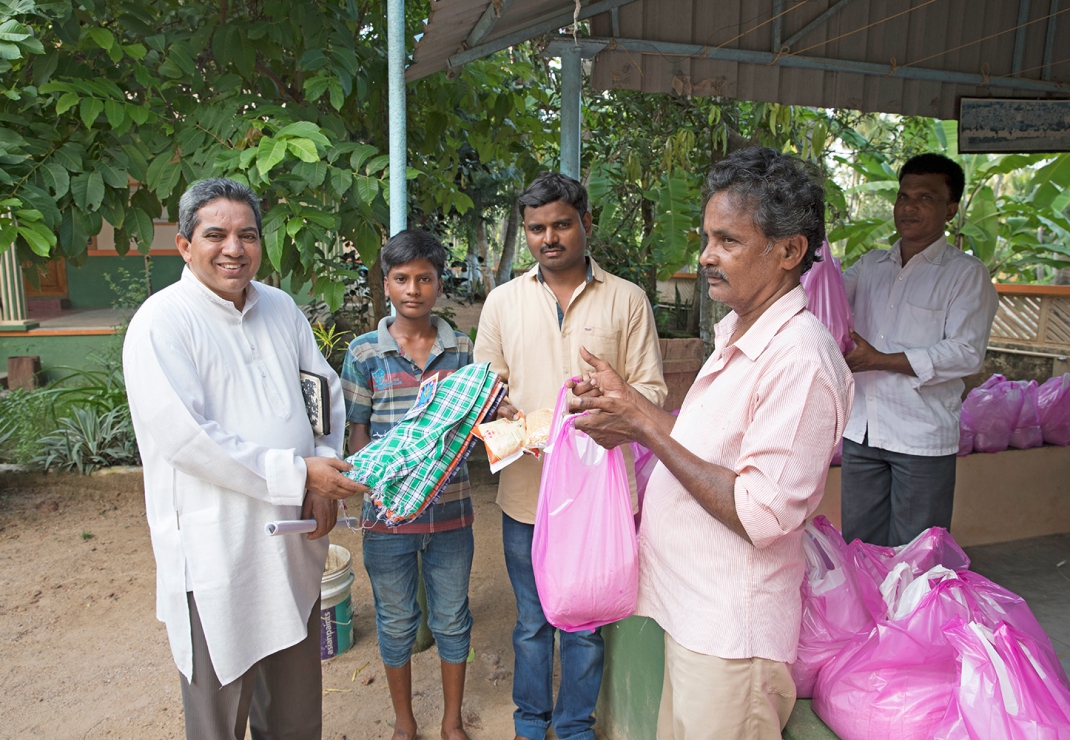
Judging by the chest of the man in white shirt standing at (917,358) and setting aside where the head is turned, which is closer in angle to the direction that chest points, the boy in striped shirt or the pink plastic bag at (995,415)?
the boy in striped shirt

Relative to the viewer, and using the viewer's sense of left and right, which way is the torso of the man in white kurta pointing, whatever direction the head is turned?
facing the viewer and to the right of the viewer

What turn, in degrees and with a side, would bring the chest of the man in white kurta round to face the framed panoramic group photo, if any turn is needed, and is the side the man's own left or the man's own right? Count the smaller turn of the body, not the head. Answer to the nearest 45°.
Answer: approximately 45° to the man's own left

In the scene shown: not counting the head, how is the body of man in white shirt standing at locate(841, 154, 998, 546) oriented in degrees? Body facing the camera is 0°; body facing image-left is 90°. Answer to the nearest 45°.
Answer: approximately 45°

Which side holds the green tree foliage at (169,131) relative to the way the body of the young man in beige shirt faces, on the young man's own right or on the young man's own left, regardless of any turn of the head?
on the young man's own right

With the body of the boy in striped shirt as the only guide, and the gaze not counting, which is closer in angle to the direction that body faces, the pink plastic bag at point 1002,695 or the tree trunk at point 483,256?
the pink plastic bag

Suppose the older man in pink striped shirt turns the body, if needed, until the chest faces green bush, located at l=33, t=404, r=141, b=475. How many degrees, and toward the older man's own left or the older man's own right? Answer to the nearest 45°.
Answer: approximately 45° to the older man's own right

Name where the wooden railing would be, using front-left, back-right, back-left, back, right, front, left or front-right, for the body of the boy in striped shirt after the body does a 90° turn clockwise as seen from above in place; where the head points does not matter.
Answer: back-right

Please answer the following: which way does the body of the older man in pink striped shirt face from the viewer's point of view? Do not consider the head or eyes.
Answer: to the viewer's left

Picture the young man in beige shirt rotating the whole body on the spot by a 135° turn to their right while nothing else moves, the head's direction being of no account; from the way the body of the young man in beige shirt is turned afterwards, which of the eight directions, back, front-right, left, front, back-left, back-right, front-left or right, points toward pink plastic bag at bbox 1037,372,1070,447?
right
